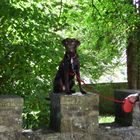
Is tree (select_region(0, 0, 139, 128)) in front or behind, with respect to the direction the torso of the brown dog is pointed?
behind

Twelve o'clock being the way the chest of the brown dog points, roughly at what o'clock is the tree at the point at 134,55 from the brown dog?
The tree is roughly at 8 o'clock from the brown dog.
